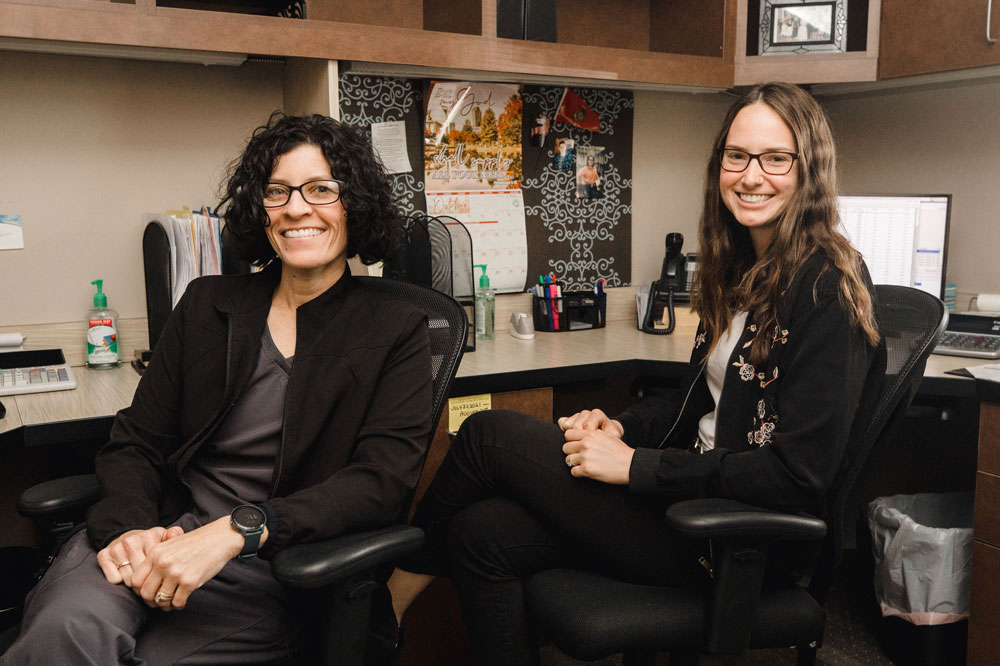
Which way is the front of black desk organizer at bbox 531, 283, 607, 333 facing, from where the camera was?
facing the viewer

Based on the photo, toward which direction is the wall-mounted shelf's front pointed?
toward the camera

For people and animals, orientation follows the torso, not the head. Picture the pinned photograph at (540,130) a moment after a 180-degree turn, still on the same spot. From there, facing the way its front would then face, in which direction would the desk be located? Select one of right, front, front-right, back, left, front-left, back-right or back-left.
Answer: back

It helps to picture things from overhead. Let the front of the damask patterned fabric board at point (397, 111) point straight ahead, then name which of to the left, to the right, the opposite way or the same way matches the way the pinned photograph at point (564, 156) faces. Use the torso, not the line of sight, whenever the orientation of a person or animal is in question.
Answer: the same way

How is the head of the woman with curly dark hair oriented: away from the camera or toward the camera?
toward the camera

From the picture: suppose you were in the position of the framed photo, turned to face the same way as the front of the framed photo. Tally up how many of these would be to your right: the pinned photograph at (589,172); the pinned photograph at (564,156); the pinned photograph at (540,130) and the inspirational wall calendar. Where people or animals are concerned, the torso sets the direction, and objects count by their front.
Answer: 4

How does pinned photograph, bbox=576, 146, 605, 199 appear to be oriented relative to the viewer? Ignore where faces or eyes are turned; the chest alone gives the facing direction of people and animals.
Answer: toward the camera

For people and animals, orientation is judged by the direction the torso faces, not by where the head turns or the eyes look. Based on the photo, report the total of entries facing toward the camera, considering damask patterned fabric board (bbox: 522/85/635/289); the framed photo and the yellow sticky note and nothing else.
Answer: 3

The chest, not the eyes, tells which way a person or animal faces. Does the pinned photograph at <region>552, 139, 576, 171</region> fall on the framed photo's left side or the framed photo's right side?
on its right

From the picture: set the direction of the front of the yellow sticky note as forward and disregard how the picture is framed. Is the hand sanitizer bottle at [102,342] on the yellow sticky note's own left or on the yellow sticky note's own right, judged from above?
on the yellow sticky note's own right

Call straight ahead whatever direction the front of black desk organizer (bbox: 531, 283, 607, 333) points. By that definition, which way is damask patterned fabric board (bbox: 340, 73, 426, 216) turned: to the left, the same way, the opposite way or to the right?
the same way

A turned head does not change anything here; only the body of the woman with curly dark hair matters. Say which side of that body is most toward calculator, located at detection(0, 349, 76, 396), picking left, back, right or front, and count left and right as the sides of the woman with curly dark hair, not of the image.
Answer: right

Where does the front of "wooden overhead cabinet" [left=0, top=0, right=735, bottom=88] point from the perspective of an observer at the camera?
facing the viewer and to the right of the viewer

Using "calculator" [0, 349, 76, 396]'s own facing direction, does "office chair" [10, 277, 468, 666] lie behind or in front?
in front

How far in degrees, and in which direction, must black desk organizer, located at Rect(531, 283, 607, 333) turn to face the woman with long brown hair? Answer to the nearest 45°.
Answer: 0° — it already faces them

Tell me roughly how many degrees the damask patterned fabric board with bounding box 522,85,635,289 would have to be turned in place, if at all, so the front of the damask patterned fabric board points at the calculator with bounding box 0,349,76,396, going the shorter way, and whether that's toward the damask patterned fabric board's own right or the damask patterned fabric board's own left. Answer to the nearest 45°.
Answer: approximately 45° to the damask patterned fabric board's own right

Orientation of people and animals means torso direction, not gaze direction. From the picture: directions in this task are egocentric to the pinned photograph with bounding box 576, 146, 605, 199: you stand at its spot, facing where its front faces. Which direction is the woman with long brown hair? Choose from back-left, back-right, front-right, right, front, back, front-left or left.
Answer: front

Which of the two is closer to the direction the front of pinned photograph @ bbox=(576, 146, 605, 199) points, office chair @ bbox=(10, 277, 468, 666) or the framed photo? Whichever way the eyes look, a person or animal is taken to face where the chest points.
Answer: the office chair
